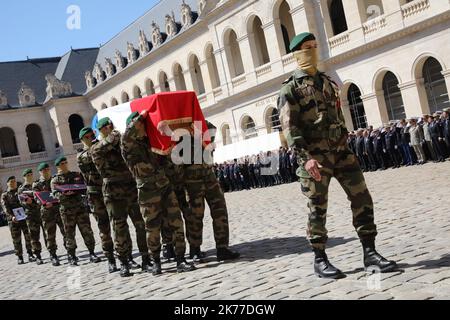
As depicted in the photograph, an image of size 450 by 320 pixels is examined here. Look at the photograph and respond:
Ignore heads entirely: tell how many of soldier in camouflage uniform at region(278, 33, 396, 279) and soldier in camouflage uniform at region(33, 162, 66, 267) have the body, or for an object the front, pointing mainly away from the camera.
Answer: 0
